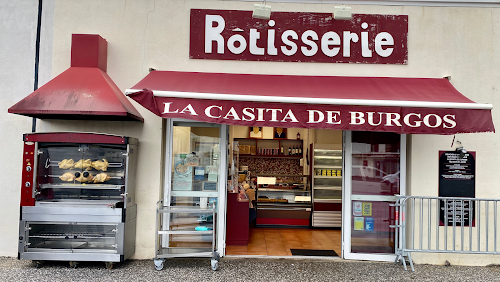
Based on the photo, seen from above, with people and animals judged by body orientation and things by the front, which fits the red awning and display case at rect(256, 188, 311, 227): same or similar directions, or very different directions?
same or similar directions

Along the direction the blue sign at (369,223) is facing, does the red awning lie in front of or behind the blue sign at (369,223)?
in front

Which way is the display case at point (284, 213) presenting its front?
toward the camera

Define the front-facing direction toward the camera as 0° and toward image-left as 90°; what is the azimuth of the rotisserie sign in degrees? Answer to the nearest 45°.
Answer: approximately 0°

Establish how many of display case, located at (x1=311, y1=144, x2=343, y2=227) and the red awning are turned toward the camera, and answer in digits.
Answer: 2

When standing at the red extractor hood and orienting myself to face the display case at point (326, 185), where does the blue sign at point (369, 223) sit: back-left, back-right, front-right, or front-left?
front-right

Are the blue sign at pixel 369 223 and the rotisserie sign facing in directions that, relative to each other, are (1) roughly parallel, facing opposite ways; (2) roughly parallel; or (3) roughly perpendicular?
roughly parallel

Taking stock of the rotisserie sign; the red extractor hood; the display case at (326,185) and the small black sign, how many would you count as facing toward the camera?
4

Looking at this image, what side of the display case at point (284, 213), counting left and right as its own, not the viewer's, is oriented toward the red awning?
front

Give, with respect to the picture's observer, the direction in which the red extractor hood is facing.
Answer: facing the viewer

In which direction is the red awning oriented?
toward the camera
